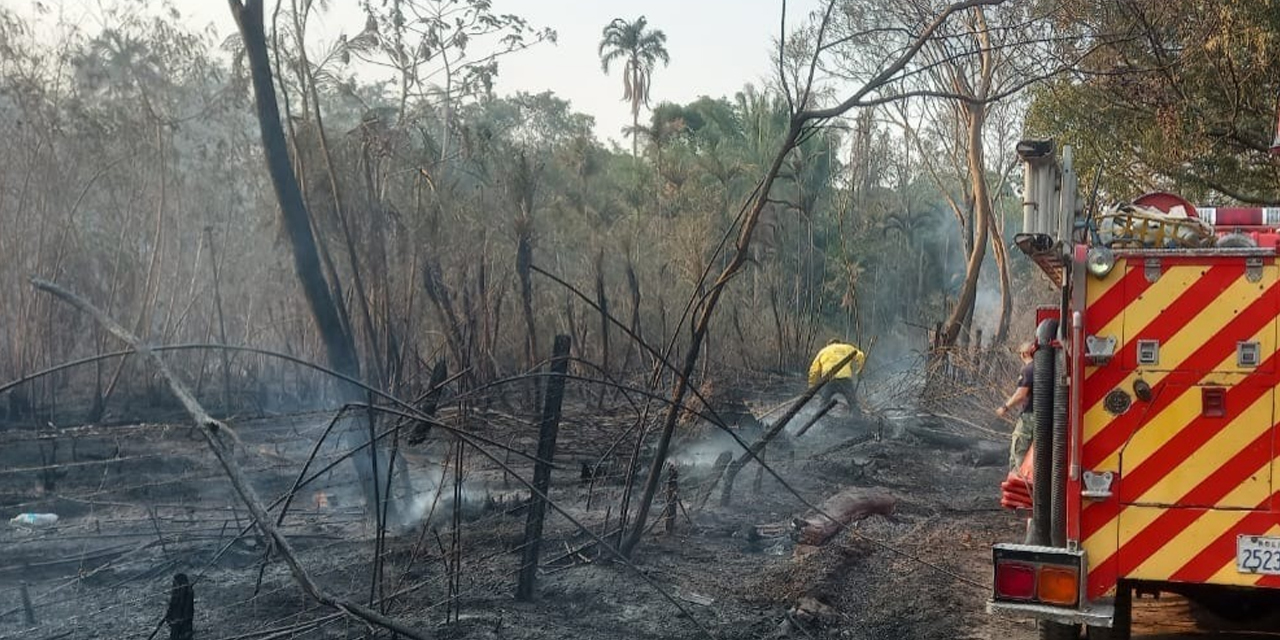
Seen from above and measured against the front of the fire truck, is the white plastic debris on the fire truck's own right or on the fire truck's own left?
on the fire truck's own left

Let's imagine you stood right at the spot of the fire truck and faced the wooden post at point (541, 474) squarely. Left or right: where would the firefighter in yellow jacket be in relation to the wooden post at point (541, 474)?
right

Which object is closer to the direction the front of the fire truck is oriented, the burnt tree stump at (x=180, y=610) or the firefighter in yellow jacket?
the firefighter in yellow jacket

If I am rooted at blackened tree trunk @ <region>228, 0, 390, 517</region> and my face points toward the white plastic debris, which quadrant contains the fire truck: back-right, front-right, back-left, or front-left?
back-left

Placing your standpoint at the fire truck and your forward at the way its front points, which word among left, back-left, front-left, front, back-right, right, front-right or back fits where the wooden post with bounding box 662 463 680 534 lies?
front-left

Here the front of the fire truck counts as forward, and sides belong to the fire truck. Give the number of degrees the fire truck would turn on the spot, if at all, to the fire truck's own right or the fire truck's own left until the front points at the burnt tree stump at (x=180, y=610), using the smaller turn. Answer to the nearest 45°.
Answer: approximately 90° to the fire truck's own left

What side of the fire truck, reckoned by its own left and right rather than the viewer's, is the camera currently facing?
back

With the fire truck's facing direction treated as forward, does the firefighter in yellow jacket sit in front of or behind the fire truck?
in front

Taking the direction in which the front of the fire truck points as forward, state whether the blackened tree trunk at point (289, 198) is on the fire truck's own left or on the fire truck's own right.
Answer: on the fire truck's own left

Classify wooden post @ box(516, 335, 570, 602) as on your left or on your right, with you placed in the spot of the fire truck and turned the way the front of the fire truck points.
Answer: on your left
